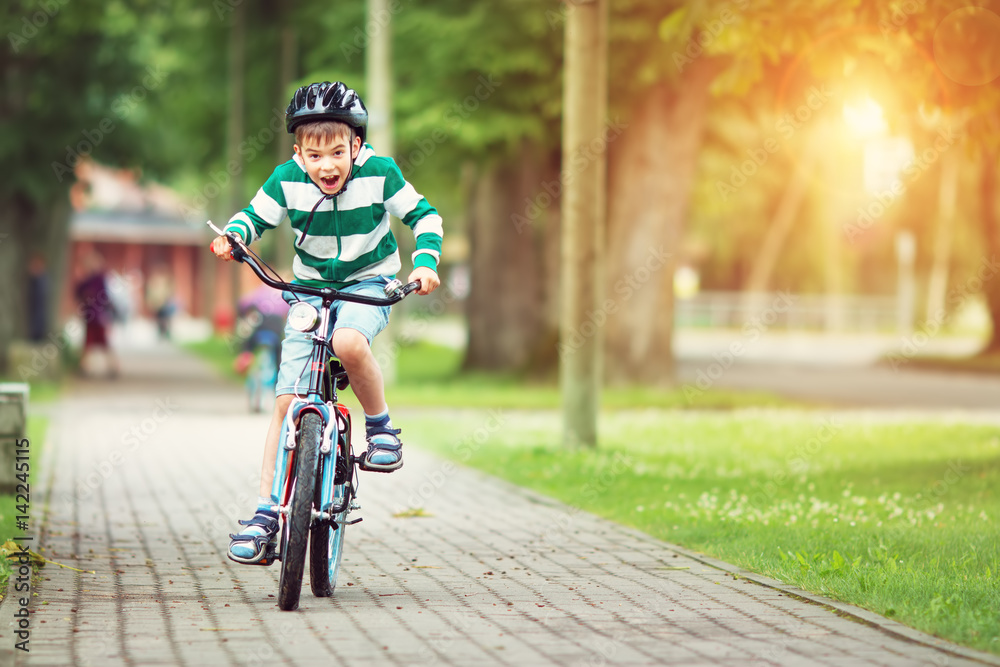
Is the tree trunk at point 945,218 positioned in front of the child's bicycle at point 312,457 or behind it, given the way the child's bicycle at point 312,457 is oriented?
behind

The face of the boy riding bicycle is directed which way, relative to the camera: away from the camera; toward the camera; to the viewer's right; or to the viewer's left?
toward the camera

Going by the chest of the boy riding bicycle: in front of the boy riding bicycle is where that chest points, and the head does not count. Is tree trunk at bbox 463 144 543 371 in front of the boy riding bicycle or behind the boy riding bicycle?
behind

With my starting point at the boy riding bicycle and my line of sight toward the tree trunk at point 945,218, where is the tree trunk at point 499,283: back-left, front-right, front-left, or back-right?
front-left

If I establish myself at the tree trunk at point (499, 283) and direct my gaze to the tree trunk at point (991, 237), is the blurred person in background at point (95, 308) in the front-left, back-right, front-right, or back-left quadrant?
back-left

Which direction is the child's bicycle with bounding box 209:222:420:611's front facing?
toward the camera

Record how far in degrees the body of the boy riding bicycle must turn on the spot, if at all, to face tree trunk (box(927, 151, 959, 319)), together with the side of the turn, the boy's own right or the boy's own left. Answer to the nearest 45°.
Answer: approximately 135° to the boy's own left

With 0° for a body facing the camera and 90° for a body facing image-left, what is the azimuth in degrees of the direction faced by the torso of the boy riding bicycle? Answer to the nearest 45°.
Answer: approximately 0°

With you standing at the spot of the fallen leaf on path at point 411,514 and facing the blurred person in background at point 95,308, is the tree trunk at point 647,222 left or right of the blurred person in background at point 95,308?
right

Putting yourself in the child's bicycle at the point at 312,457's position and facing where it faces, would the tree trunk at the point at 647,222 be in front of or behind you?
behind

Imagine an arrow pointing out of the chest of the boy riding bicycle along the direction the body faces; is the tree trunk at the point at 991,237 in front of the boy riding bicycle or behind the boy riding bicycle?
behind

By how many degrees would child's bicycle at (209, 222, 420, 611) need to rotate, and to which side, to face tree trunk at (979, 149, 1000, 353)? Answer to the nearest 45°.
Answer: approximately 135° to its left

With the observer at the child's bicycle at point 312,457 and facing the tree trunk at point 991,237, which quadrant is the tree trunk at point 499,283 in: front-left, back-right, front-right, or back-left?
front-left
